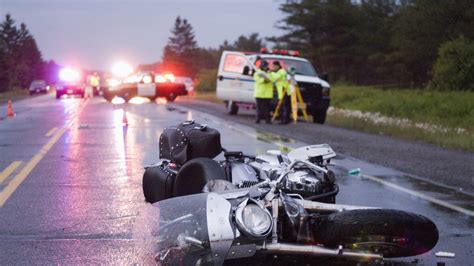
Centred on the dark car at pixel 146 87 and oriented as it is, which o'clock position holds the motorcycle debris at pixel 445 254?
The motorcycle debris is roughly at 9 o'clock from the dark car.

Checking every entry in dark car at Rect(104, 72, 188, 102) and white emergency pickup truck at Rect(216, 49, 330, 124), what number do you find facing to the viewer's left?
1

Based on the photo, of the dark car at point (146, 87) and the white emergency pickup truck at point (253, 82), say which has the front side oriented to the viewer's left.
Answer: the dark car

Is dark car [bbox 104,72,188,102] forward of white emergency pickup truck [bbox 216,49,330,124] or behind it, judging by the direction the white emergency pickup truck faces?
behind

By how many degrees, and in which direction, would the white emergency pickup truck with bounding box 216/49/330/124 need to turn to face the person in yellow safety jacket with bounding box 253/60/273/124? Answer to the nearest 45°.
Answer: approximately 45° to its right

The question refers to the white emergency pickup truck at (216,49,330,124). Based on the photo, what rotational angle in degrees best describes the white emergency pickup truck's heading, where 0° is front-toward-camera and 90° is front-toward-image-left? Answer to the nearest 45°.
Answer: approximately 315°

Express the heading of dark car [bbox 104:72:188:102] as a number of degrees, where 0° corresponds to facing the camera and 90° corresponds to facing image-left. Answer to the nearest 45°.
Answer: approximately 90°

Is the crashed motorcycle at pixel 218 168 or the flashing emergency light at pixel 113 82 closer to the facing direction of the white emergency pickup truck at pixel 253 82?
the crashed motorcycle

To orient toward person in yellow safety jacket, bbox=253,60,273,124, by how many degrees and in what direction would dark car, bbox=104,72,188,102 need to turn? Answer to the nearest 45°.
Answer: approximately 90° to its left
